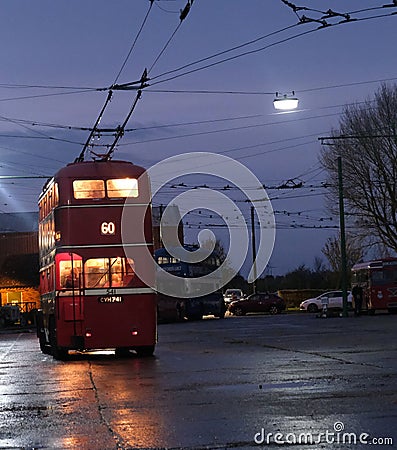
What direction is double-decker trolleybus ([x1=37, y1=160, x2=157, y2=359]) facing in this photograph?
away from the camera
